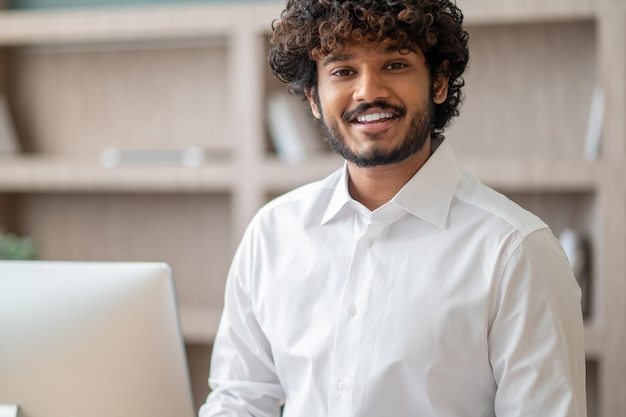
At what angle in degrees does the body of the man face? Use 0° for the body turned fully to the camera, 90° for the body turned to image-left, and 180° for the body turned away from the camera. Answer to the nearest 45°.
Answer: approximately 45°

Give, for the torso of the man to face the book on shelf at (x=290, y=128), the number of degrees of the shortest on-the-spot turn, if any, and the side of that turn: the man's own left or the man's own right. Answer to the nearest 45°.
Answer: approximately 135° to the man's own right

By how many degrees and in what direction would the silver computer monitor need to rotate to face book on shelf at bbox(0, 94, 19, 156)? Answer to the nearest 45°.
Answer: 0° — it already faces it

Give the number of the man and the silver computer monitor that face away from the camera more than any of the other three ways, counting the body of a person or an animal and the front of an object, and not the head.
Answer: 1

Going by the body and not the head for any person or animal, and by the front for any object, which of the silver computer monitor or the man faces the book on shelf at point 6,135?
the silver computer monitor

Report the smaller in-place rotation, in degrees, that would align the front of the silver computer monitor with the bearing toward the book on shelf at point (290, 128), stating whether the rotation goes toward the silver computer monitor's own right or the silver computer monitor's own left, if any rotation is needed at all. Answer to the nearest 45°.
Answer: approximately 45° to the silver computer monitor's own right

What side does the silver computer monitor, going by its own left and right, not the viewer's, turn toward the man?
right

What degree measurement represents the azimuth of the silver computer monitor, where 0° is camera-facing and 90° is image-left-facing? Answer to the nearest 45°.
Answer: approximately 180°

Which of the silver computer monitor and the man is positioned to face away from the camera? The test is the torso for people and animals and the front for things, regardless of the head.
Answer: the silver computer monitor

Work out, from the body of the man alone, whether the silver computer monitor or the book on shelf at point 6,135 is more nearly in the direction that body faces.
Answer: the silver computer monitor

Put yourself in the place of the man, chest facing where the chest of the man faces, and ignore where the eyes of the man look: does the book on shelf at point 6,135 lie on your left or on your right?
on your right
